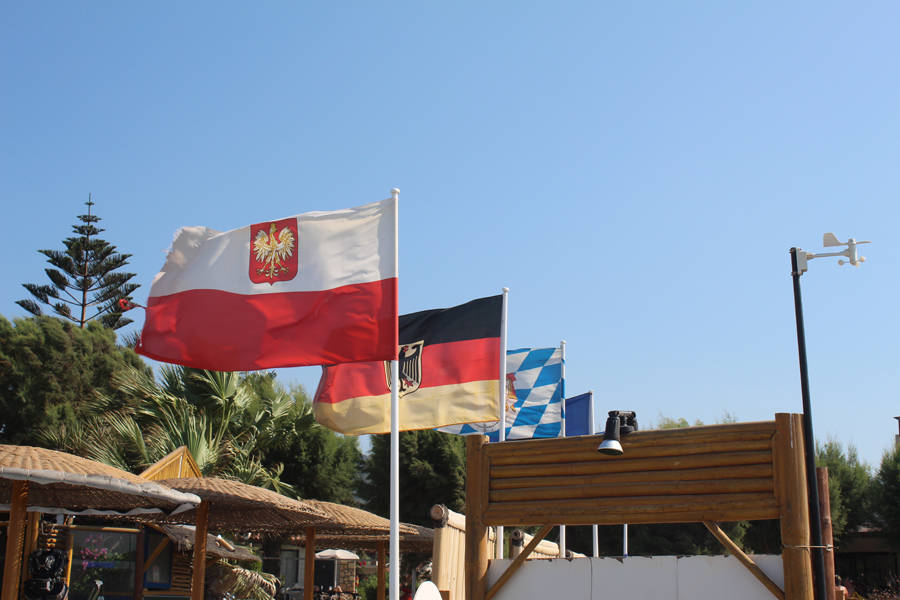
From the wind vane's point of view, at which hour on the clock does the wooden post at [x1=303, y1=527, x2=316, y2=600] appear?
The wooden post is roughly at 7 o'clock from the wind vane.

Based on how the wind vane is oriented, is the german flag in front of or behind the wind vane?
behind

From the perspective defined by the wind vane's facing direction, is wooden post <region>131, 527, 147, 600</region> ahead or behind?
behind

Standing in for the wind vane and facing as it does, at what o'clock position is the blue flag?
The blue flag is roughly at 8 o'clock from the wind vane.

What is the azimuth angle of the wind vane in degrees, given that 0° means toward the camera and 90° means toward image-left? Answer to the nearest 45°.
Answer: approximately 270°

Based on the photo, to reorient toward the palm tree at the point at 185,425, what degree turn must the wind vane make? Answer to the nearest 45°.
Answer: approximately 135° to its left

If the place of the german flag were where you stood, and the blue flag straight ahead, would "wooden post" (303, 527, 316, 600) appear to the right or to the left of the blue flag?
left

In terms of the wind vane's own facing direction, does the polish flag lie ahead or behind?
behind

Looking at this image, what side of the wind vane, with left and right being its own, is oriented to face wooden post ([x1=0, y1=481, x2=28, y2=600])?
back
